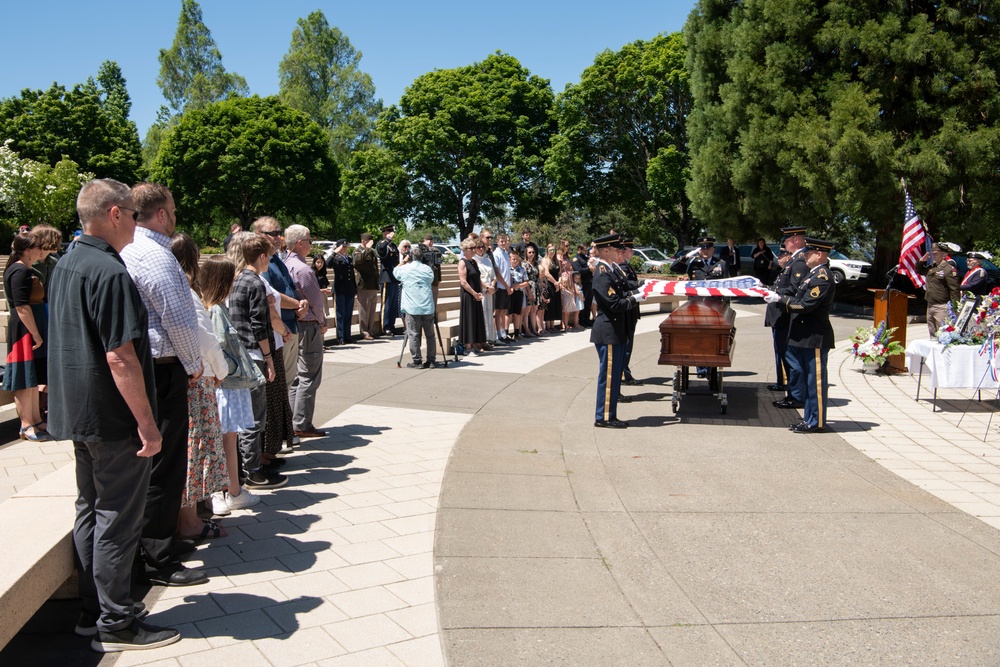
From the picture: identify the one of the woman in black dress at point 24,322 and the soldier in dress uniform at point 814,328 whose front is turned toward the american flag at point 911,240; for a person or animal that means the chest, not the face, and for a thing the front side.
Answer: the woman in black dress

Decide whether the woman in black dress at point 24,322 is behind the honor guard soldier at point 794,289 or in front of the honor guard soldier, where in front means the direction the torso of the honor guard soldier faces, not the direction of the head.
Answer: in front

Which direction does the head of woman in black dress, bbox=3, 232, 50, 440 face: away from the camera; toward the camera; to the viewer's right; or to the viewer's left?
to the viewer's right

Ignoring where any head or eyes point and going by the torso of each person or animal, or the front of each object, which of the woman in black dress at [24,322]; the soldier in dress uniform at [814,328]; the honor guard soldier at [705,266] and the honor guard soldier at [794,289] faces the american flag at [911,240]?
the woman in black dress

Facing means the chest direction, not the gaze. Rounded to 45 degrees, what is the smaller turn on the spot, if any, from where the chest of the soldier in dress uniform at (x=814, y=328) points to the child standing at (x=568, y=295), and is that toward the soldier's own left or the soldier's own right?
approximately 45° to the soldier's own right

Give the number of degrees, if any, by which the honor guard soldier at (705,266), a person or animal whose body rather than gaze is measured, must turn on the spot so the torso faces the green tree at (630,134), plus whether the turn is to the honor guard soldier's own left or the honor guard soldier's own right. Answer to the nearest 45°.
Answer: approximately 180°

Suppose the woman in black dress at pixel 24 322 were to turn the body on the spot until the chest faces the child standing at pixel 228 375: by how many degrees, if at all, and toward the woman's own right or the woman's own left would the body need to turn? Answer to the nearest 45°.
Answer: approximately 90° to the woman's own right

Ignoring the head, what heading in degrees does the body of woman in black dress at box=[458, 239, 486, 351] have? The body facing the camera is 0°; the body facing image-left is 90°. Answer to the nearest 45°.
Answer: approximately 315°

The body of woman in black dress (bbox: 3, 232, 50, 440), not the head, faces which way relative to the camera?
to the viewer's right

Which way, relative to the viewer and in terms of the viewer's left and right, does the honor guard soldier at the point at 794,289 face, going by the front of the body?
facing to the left of the viewer

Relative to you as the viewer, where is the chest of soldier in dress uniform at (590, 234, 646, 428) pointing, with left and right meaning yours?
facing to the right of the viewer

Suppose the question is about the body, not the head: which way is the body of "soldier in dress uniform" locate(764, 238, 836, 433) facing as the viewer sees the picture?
to the viewer's left

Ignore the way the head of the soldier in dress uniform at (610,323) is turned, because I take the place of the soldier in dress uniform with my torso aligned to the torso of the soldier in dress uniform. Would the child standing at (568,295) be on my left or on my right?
on my left

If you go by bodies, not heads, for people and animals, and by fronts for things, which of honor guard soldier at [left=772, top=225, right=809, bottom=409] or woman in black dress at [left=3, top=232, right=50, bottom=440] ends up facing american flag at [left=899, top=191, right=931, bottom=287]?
the woman in black dress

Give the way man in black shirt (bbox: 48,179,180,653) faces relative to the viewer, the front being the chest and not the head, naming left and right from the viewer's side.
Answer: facing away from the viewer and to the right of the viewer

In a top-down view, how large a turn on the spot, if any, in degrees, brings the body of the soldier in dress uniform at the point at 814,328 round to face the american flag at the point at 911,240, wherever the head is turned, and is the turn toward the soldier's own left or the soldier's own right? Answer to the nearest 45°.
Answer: approximately 90° to the soldier's own right
